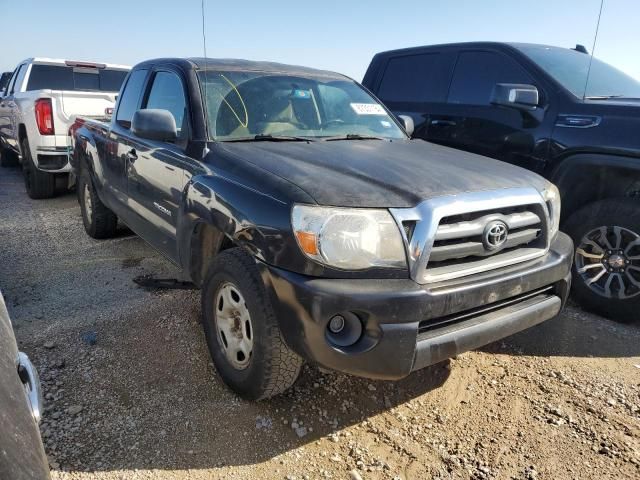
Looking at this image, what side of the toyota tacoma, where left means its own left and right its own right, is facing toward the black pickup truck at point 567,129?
left

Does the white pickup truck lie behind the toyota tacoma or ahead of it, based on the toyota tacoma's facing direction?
behind

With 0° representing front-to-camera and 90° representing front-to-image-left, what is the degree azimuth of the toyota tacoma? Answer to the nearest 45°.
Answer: approximately 315°

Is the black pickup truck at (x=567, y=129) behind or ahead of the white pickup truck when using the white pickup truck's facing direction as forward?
behind

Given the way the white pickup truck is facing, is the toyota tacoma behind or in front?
behind

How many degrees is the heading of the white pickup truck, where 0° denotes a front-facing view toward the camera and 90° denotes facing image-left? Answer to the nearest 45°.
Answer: approximately 135°

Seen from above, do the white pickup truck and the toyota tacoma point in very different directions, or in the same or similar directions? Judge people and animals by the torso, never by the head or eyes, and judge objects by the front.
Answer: very different directions
